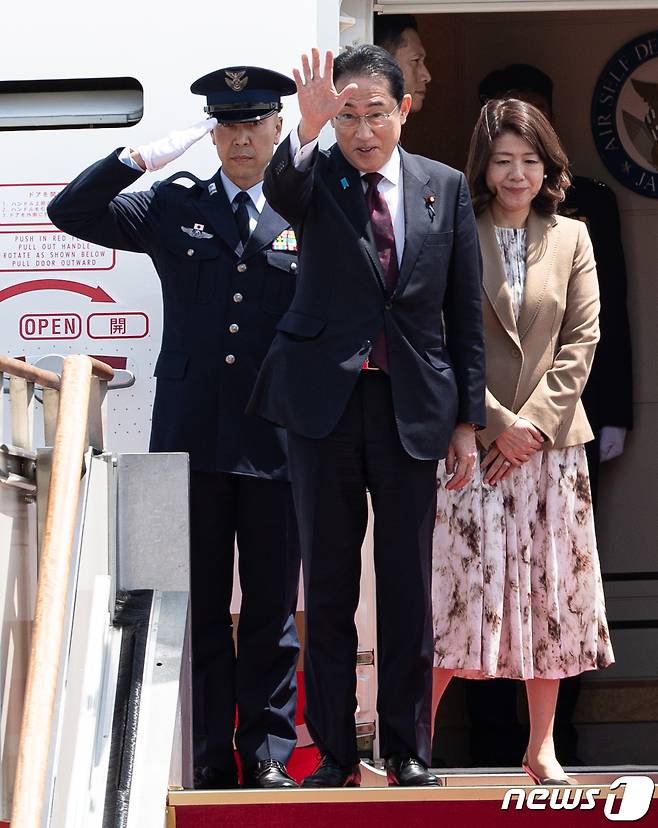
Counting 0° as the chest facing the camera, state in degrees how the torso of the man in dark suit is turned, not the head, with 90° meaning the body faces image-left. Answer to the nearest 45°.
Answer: approximately 0°

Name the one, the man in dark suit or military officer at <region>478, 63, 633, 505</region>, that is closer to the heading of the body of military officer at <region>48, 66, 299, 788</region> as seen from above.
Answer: the man in dark suit

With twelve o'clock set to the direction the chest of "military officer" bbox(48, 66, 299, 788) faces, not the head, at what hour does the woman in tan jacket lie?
The woman in tan jacket is roughly at 9 o'clock from the military officer.
